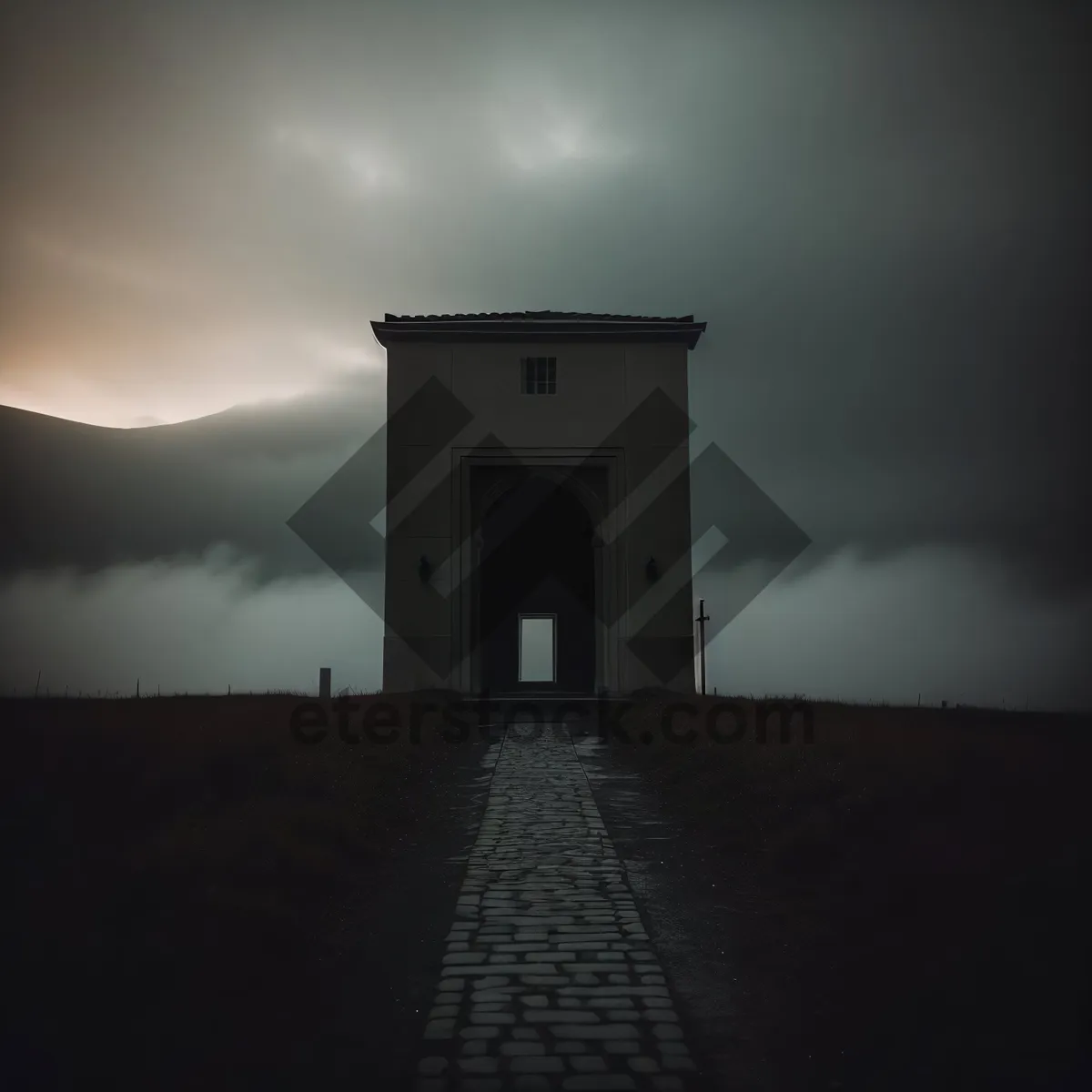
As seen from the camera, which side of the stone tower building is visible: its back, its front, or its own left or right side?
front
